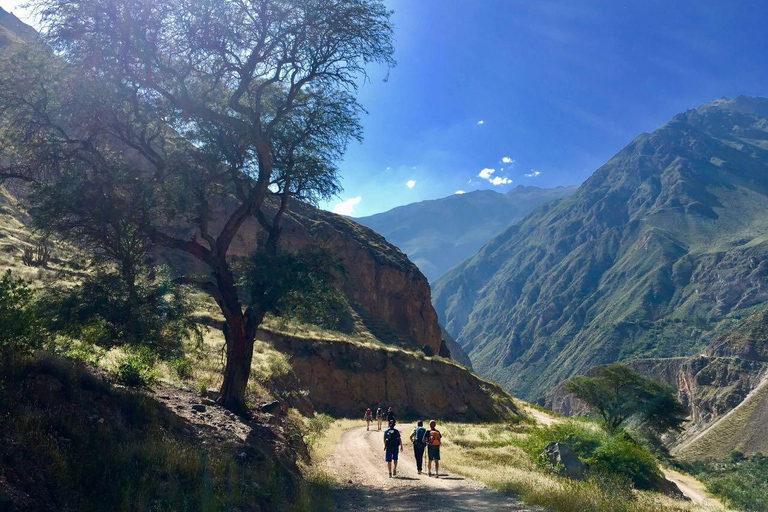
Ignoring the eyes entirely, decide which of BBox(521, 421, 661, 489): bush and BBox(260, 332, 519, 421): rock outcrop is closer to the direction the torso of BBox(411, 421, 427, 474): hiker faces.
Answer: the rock outcrop

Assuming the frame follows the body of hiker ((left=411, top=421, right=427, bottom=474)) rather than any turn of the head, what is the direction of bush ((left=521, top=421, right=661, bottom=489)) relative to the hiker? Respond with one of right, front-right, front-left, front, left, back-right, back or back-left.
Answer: front-right

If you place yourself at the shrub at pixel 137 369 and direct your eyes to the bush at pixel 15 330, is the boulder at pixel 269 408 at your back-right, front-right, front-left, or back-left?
back-left

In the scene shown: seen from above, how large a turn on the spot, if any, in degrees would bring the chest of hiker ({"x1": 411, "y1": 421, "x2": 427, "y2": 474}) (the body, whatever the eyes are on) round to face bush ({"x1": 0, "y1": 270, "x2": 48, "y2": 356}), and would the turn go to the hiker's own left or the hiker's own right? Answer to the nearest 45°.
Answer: approximately 135° to the hiker's own left

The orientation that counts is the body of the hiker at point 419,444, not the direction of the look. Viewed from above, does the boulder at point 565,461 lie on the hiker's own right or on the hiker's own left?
on the hiker's own right

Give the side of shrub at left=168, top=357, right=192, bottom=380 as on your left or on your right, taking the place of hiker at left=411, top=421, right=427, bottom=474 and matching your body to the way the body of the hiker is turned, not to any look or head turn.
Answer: on your left

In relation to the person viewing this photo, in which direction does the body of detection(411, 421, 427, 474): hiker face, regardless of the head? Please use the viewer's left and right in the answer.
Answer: facing away from the viewer

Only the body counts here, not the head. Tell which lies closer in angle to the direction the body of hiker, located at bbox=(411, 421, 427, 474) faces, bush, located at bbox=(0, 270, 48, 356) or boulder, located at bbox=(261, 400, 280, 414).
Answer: the boulder

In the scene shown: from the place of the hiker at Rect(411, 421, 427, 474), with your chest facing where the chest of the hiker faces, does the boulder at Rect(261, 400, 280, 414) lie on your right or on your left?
on your left

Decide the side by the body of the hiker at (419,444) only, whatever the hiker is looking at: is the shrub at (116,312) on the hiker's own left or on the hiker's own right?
on the hiker's own left

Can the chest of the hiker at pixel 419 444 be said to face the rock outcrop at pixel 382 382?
yes
